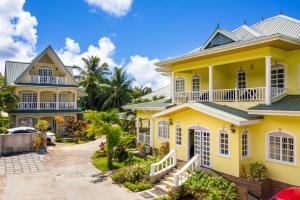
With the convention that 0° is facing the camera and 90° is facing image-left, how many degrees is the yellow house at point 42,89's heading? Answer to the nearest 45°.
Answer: approximately 0°

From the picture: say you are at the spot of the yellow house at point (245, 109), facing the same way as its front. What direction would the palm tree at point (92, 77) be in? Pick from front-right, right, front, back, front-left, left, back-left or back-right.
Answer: right

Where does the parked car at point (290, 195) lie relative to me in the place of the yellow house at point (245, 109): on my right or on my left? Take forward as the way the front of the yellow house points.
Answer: on my left

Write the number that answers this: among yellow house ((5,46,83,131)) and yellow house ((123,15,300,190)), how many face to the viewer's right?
0

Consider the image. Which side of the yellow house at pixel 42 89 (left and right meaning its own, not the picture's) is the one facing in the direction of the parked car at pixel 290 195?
front

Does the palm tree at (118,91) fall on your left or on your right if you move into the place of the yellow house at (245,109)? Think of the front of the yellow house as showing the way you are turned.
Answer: on your right

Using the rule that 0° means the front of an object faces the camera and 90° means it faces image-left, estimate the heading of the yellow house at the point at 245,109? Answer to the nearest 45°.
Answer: approximately 45°

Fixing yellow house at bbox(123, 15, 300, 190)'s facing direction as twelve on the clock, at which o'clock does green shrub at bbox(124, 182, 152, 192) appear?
The green shrub is roughly at 1 o'clock from the yellow house.

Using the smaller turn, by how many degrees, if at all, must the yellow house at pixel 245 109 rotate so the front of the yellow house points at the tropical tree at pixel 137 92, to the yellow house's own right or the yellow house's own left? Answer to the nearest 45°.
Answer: approximately 90° to the yellow house's own right

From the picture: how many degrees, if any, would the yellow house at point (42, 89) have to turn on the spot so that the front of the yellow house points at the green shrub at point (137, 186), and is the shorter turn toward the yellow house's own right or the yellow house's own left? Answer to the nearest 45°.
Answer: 0° — it already faces it
